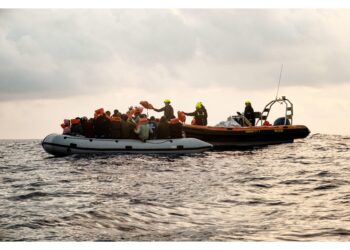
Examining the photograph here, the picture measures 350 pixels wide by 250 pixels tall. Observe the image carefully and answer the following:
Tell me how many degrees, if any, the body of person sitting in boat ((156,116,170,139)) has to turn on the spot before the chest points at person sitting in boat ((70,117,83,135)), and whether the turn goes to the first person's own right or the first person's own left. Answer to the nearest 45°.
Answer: approximately 90° to the first person's own left

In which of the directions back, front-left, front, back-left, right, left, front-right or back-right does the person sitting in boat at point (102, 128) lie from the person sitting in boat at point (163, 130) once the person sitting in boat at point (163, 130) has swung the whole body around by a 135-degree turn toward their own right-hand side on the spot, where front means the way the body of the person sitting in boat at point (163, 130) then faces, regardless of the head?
back-right

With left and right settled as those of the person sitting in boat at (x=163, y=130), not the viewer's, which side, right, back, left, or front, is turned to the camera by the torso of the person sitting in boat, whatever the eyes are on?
back

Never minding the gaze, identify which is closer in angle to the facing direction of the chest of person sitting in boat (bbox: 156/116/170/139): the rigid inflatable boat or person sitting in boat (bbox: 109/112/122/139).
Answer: the rigid inflatable boat

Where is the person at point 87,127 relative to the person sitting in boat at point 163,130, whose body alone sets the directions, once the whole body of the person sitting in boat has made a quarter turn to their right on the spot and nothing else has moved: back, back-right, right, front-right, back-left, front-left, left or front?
back

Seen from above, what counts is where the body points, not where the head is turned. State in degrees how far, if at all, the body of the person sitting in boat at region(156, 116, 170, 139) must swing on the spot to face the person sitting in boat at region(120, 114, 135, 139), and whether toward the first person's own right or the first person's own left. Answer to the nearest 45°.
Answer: approximately 90° to the first person's own left

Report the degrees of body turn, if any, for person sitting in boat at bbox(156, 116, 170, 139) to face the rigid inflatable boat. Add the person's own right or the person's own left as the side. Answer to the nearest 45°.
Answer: approximately 45° to the person's own right
